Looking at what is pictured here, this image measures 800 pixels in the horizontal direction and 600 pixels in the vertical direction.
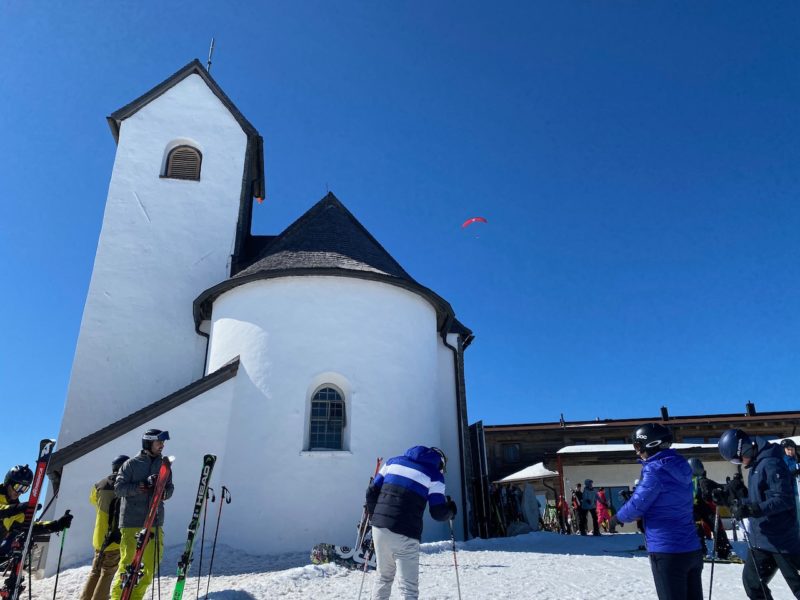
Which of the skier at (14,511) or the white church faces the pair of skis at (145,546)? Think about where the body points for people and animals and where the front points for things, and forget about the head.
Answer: the skier

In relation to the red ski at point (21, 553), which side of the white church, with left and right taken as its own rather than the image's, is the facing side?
back

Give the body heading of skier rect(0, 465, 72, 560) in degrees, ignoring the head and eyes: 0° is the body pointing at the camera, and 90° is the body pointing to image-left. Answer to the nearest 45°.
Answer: approximately 315°

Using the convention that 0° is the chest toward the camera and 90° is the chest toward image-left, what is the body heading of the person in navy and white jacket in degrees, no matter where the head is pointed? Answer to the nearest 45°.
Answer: approximately 225°

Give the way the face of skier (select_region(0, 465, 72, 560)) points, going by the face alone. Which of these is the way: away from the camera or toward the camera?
toward the camera

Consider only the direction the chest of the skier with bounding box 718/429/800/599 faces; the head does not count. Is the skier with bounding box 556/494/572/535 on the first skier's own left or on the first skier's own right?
on the first skier's own right

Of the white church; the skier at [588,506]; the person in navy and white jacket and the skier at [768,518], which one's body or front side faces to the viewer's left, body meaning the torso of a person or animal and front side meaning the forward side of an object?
the skier at [768,518]

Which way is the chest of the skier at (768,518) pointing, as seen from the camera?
to the viewer's left

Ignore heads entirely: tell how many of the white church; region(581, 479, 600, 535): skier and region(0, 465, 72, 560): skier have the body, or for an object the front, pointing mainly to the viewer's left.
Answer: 0

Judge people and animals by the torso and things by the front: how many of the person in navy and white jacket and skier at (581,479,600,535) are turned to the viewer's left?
0

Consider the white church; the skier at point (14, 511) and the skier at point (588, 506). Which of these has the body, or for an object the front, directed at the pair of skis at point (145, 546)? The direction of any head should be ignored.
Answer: the skier at point (14, 511)

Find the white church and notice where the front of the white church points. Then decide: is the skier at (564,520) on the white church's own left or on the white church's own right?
on the white church's own right

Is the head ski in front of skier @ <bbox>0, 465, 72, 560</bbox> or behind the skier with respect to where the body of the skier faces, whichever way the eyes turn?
in front

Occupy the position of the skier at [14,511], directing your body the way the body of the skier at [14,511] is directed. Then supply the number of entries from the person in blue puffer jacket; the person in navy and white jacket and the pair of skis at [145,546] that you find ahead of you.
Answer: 3
